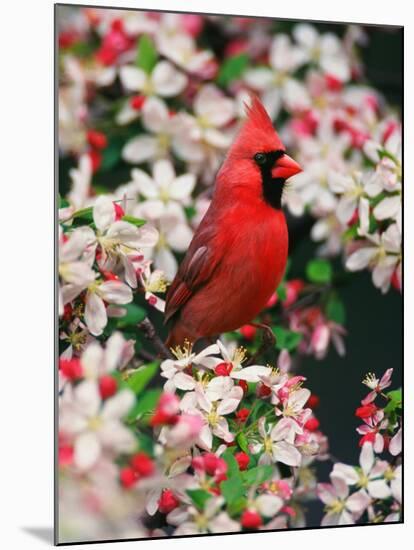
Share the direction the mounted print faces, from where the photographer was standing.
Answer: facing the viewer and to the right of the viewer
